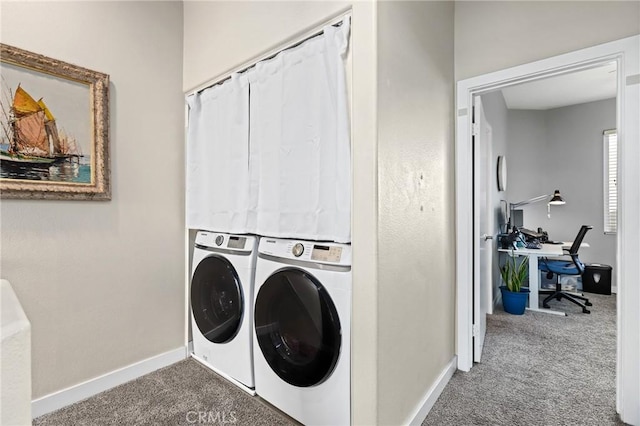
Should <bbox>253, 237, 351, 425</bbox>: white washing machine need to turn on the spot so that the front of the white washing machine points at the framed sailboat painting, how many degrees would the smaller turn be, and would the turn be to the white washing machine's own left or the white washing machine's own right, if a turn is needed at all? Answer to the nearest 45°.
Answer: approximately 45° to the white washing machine's own right

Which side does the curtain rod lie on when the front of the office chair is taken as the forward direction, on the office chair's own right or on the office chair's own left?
on the office chair's own left

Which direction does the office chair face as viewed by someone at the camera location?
facing to the left of the viewer

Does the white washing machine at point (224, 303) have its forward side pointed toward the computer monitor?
no

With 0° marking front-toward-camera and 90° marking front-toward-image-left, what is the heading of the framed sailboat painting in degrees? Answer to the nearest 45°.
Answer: approximately 315°

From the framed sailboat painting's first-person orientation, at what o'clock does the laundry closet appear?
The laundry closet is roughly at 10 o'clock from the framed sailboat painting.

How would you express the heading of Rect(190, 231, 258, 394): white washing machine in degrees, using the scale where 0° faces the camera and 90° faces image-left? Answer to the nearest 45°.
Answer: approximately 45°

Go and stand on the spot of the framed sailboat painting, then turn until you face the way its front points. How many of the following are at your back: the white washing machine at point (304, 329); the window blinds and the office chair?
0

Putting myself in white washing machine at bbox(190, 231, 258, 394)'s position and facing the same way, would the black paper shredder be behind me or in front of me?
behind

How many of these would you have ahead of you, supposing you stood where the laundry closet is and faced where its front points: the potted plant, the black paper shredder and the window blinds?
0

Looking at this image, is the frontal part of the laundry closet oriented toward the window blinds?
no

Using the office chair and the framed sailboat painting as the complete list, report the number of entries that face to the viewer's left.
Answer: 1

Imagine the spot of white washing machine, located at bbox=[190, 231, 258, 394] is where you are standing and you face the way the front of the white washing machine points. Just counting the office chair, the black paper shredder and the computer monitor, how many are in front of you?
0

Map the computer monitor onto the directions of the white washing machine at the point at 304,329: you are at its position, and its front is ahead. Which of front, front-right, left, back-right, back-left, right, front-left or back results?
back

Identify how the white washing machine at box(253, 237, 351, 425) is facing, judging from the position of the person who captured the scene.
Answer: facing the viewer and to the left of the viewer

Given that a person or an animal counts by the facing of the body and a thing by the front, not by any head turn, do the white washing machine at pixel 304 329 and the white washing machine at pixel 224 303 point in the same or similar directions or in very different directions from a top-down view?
same or similar directions

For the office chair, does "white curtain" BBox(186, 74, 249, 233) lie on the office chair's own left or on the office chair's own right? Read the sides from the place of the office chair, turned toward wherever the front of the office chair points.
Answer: on the office chair's own left
